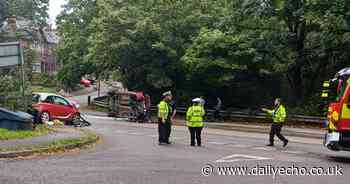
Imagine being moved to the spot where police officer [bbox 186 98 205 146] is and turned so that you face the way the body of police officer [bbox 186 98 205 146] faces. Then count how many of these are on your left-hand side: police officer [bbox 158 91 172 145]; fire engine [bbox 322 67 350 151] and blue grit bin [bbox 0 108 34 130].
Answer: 2

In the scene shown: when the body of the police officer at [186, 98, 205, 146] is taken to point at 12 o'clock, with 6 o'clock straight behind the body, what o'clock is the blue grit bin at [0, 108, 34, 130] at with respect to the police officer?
The blue grit bin is roughly at 9 o'clock from the police officer.
